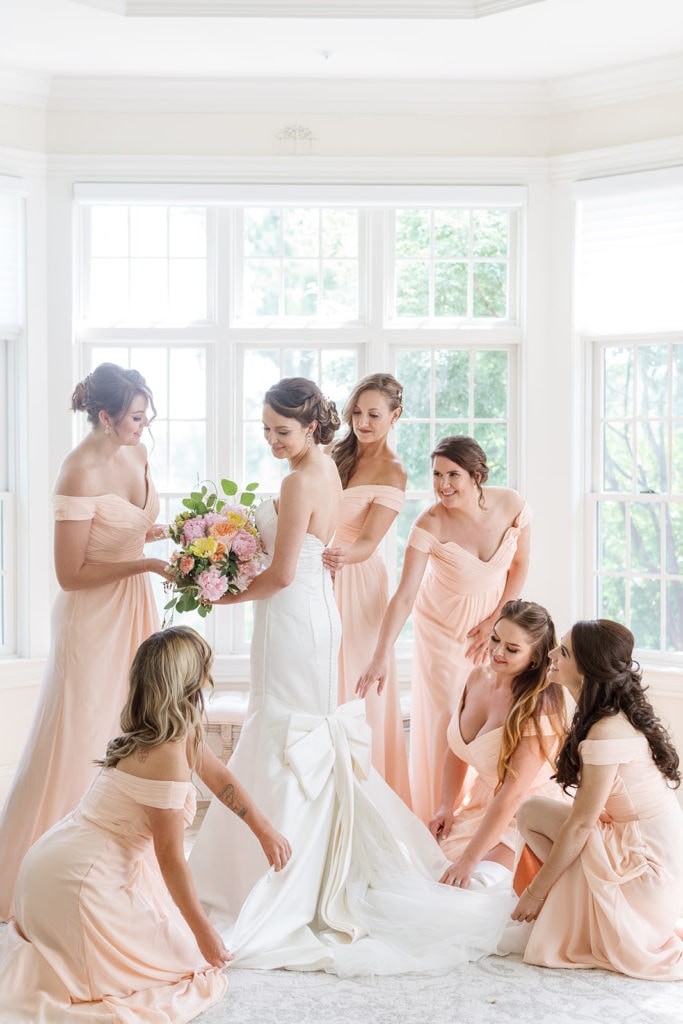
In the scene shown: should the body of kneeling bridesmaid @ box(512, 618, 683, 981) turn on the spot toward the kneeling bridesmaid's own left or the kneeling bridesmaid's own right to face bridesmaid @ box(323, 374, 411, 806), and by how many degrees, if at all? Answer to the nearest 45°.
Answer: approximately 45° to the kneeling bridesmaid's own right

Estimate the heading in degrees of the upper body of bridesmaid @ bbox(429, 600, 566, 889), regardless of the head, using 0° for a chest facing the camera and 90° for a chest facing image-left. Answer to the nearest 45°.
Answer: approximately 45°

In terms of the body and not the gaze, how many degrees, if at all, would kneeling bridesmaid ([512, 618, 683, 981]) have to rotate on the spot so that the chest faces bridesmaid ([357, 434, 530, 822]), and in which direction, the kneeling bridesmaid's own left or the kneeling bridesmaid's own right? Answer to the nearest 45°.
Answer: approximately 45° to the kneeling bridesmaid's own right

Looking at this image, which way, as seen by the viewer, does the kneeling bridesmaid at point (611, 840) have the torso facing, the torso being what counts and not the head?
to the viewer's left

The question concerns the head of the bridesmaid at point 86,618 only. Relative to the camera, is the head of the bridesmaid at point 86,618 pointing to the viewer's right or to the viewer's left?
to the viewer's right
